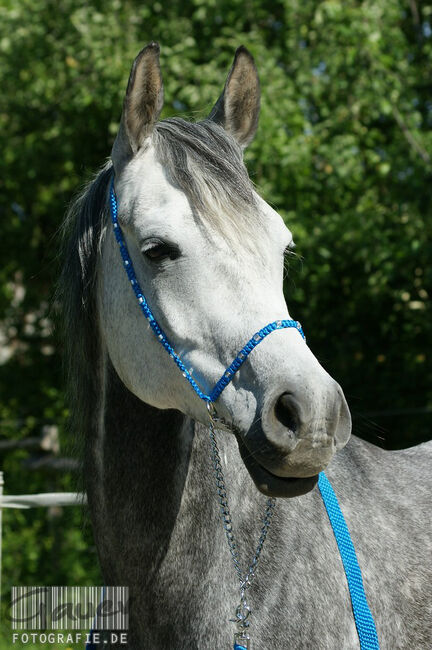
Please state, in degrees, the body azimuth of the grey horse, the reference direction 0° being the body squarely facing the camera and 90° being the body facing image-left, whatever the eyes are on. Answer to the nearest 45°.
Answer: approximately 45°
